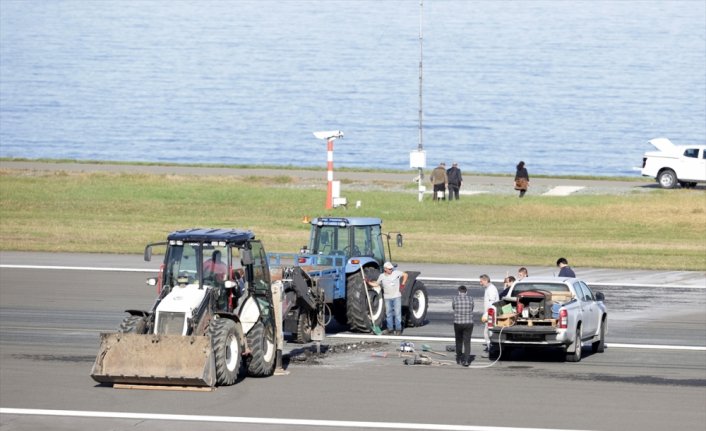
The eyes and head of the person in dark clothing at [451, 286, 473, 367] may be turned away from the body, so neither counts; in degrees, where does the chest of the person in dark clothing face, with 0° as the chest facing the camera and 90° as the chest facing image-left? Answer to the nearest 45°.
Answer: approximately 180°

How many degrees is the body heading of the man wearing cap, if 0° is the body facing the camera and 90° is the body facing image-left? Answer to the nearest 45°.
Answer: approximately 0°

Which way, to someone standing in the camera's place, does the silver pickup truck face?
facing away from the viewer and to the right of the viewer

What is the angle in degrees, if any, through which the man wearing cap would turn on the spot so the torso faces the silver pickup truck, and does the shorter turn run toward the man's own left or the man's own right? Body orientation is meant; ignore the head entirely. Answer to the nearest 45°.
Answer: approximately 45° to the man's own left

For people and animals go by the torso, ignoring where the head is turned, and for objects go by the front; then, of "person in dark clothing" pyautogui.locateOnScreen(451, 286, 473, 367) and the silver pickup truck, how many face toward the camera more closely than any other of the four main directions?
0

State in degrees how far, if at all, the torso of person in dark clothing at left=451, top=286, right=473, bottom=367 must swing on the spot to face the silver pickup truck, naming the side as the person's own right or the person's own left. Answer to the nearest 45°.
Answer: approximately 90° to the person's own right
